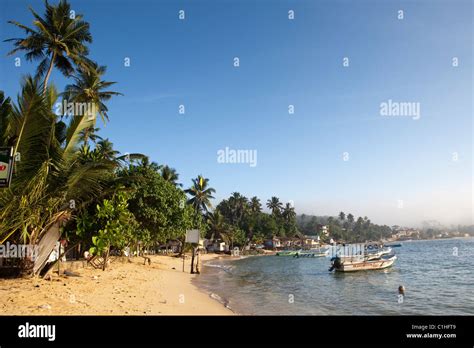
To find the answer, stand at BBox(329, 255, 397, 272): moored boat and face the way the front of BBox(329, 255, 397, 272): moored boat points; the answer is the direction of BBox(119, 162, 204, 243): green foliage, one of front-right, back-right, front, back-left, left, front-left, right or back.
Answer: back-right

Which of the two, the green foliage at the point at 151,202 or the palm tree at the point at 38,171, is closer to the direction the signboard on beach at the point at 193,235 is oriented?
the palm tree

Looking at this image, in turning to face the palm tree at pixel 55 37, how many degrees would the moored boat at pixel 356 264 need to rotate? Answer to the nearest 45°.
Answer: approximately 135° to its right

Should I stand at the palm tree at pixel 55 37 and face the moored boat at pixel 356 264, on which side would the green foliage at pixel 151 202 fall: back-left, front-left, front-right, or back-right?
front-left

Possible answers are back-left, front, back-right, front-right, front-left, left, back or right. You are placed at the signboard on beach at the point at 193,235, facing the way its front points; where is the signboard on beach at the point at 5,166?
front

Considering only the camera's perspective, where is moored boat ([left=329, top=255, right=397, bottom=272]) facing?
facing to the right of the viewer

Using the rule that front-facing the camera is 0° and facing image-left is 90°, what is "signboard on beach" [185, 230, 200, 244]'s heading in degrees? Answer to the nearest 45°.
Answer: approximately 0°

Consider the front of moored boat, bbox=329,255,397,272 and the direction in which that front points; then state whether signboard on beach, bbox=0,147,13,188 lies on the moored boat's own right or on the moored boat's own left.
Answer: on the moored boat's own right
